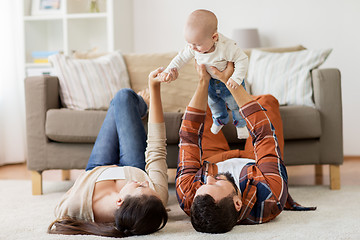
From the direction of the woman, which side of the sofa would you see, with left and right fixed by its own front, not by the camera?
front

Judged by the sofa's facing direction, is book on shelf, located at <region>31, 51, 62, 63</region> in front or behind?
behind

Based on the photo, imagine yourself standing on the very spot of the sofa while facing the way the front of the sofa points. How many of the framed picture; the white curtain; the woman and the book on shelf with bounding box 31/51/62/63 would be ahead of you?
1

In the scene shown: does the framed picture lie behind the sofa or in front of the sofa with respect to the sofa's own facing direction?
behind

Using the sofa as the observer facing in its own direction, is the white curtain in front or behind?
behind

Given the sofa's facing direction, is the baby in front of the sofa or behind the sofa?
in front

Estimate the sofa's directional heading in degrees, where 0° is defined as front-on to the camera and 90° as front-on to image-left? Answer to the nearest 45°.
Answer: approximately 0°

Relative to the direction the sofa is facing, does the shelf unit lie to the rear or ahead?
to the rear

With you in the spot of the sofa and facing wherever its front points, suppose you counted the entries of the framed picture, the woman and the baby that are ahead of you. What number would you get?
2

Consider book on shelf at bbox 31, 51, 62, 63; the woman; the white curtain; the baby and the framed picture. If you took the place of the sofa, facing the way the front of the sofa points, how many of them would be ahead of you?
2

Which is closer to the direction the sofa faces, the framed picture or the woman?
the woman
